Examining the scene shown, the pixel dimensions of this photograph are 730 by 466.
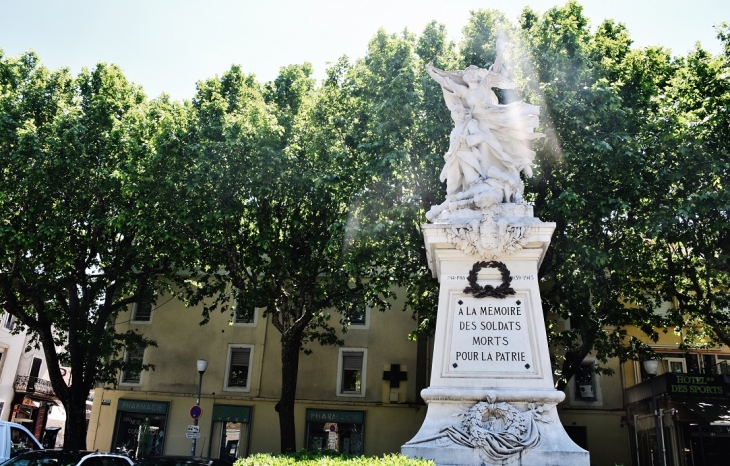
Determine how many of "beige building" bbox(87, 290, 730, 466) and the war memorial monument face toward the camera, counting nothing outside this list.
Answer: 2

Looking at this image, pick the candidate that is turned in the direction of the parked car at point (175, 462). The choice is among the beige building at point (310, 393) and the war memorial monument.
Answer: the beige building

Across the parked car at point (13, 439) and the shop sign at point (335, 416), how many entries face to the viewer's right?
1

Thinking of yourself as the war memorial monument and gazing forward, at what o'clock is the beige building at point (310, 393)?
The beige building is roughly at 5 o'clock from the war memorial monument.

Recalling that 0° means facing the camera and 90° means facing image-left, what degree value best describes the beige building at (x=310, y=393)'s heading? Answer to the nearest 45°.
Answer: approximately 0°

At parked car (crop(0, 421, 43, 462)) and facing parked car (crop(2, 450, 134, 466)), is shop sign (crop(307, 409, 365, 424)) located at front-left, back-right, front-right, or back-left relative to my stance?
back-left

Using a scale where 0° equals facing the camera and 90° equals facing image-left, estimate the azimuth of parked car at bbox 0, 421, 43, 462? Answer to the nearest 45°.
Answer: approximately 270°

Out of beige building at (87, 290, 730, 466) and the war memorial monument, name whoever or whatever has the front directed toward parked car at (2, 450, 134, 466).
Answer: the beige building

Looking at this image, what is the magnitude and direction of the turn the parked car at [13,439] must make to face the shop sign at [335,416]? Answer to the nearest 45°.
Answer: approximately 45° to its left
